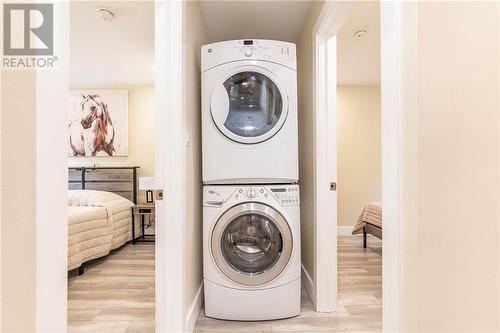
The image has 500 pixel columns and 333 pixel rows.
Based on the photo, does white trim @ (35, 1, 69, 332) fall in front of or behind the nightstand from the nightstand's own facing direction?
in front

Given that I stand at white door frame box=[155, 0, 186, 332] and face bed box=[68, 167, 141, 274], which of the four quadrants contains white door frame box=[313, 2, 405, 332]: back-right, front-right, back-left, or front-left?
back-right

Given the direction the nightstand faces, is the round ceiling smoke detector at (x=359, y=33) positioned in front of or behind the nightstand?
in front

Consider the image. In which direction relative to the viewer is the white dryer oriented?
toward the camera

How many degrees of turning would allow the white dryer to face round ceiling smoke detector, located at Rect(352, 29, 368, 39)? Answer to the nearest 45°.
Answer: approximately 135° to its left

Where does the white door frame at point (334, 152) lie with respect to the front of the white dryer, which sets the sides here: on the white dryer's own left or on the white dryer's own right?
on the white dryer's own left

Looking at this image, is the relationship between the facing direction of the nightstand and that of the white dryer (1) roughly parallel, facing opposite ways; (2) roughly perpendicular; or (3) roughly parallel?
roughly parallel

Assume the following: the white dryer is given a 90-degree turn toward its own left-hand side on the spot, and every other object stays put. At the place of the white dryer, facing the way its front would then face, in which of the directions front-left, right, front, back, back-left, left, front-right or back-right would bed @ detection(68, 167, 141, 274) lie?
back-left

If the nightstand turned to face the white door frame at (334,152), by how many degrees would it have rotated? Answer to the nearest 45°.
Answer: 0° — it already faces it

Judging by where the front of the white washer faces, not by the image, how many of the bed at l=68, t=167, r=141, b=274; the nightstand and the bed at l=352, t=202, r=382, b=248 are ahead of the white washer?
0

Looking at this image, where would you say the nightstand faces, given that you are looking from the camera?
facing the viewer

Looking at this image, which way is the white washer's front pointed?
toward the camera

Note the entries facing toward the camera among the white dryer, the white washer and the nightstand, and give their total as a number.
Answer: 3

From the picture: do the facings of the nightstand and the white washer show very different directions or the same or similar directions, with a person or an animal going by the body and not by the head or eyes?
same or similar directions

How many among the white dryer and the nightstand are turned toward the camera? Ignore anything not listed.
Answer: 2

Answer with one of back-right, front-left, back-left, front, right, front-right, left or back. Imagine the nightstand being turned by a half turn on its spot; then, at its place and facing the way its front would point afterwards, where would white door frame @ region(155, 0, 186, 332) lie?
back

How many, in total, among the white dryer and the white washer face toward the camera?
2
